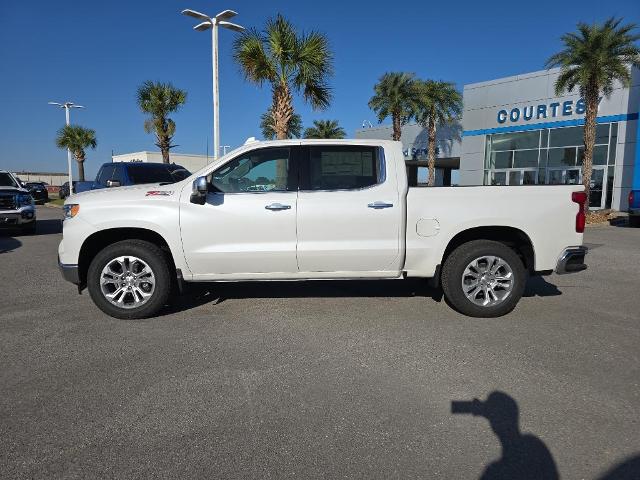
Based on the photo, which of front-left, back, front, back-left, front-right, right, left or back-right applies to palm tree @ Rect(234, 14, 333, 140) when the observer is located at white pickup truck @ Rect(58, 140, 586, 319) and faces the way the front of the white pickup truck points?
right

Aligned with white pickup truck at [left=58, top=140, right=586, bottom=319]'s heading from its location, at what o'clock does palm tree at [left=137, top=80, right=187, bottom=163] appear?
The palm tree is roughly at 2 o'clock from the white pickup truck.

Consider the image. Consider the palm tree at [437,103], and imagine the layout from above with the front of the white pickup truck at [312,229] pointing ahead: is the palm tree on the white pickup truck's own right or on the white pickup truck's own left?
on the white pickup truck's own right

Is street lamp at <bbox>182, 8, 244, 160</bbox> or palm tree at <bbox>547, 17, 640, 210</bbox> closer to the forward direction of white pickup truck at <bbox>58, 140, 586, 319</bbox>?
the street lamp

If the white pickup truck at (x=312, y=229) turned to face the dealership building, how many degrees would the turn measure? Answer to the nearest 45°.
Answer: approximately 135° to its right

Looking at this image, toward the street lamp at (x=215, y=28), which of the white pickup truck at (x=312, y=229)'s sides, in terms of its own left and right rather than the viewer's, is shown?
right

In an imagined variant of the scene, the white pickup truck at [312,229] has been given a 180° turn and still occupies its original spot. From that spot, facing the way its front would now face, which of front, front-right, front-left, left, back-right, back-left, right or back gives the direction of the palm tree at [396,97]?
left

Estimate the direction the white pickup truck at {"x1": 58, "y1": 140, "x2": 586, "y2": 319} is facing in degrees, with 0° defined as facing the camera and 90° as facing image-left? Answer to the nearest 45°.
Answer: approximately 90°

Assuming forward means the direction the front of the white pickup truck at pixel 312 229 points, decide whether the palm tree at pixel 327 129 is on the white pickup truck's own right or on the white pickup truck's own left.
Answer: on the white pickup truck's own right
